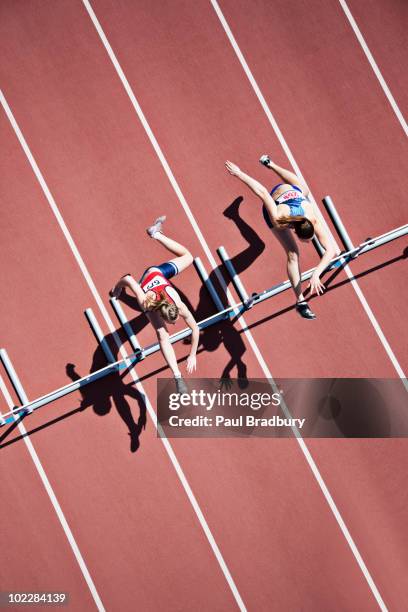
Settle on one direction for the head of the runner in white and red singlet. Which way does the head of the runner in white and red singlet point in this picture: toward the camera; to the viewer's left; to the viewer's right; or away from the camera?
toward the camera

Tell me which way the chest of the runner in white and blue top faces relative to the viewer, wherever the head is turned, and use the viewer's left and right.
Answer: facing the viewer and to the right of the viewer

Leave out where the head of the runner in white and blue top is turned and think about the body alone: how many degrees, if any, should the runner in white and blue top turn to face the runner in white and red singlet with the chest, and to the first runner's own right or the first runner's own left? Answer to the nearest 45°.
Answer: approximately 135° to the first runner's own right
